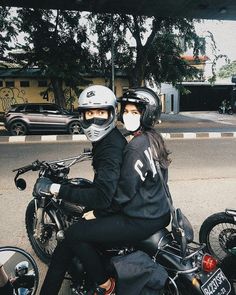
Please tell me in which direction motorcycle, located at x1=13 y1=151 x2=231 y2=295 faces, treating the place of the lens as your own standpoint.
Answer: facing away from the viewer and to the left of the viewer

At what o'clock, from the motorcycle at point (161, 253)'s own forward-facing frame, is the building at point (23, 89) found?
The building is roughly at 1 o'clock from the motorcycle.

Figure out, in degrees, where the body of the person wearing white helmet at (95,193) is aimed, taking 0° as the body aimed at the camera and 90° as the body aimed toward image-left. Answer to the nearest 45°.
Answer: approximately 90°

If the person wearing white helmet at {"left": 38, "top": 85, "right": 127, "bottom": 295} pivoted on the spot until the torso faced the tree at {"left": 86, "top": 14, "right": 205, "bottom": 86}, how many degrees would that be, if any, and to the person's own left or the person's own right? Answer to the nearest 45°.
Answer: approximately 90° to the person's own right

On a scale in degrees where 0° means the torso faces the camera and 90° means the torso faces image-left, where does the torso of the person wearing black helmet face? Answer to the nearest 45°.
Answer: approximately 135°

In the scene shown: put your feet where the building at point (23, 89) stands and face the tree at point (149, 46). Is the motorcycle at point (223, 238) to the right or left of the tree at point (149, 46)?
right
